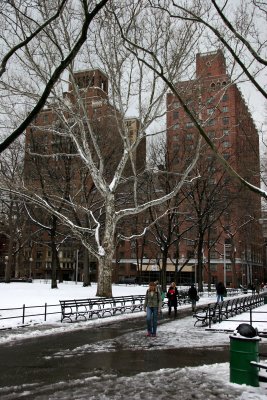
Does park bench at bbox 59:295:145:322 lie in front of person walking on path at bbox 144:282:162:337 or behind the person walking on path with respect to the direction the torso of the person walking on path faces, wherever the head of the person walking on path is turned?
behind

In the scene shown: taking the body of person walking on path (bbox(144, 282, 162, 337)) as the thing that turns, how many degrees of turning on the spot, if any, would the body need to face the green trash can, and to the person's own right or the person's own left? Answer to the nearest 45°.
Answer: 0° — they already face it

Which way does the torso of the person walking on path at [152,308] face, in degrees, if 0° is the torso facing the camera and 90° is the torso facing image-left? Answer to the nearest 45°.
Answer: approximately 0°

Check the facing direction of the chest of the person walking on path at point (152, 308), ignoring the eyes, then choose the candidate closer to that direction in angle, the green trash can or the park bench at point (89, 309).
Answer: the green trash can
